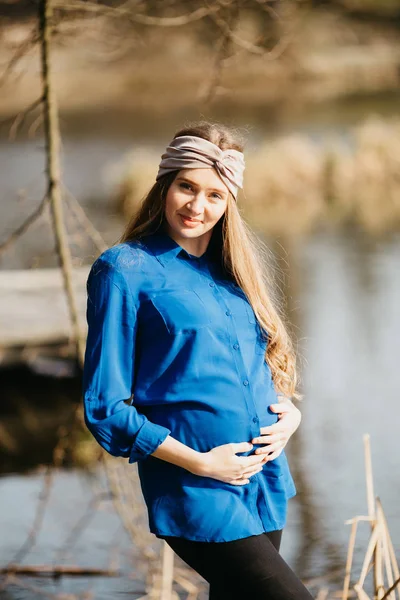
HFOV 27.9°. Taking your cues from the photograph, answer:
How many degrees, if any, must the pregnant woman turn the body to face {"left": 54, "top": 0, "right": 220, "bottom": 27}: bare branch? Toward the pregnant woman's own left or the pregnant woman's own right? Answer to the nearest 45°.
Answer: approximately 135° to the pregnant woman's own left

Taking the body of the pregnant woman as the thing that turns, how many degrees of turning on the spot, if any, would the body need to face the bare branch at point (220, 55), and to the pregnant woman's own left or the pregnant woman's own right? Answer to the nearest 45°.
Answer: approximately 135° to the pregnant woman's own left

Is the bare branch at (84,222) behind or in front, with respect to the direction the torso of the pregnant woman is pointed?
behind

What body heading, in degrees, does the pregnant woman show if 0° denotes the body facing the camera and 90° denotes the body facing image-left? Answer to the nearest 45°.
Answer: approximately 315°
